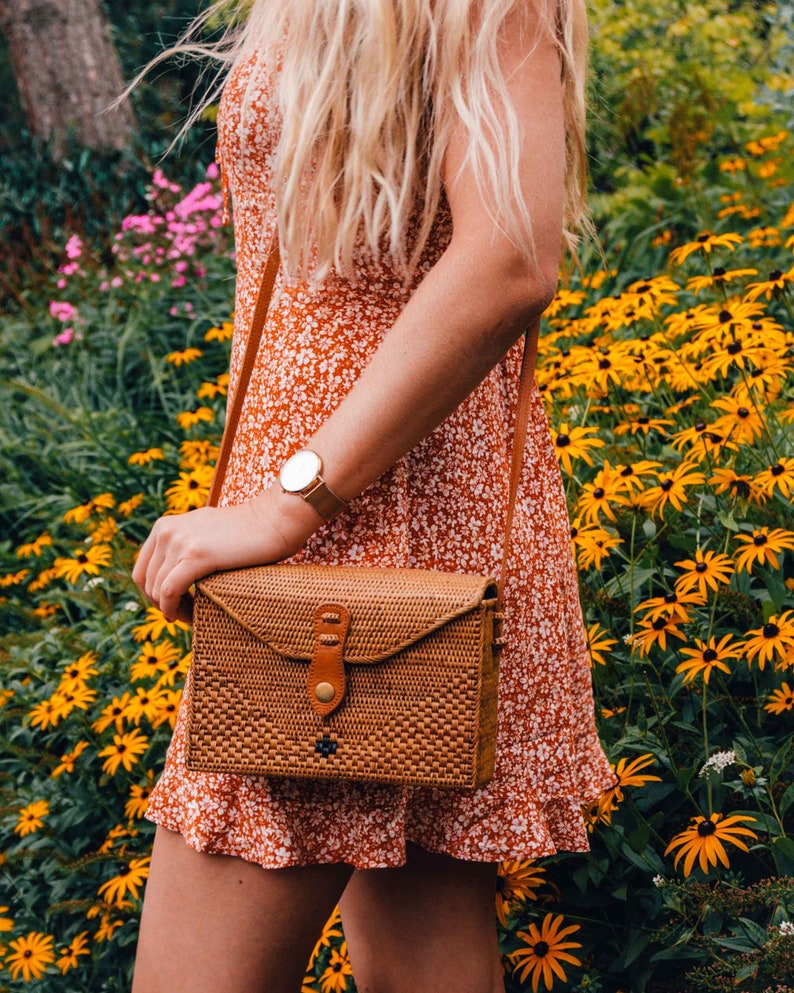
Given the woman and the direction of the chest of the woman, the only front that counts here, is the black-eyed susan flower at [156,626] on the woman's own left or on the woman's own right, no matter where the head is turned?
on the woman's own right

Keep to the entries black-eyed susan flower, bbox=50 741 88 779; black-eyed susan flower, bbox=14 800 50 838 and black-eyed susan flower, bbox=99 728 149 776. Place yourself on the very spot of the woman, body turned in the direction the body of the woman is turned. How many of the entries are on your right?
3

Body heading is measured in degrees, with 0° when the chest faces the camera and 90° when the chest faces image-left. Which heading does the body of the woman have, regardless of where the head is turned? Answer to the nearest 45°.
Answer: approximately 45°

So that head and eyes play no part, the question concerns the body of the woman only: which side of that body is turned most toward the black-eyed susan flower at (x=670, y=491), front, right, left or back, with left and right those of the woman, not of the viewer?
back

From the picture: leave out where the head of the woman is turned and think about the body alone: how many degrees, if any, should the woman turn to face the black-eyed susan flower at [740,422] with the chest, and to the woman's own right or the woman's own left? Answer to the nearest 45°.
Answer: approximately 180°

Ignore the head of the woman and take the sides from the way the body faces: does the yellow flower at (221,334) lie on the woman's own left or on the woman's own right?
on the woman's own right
